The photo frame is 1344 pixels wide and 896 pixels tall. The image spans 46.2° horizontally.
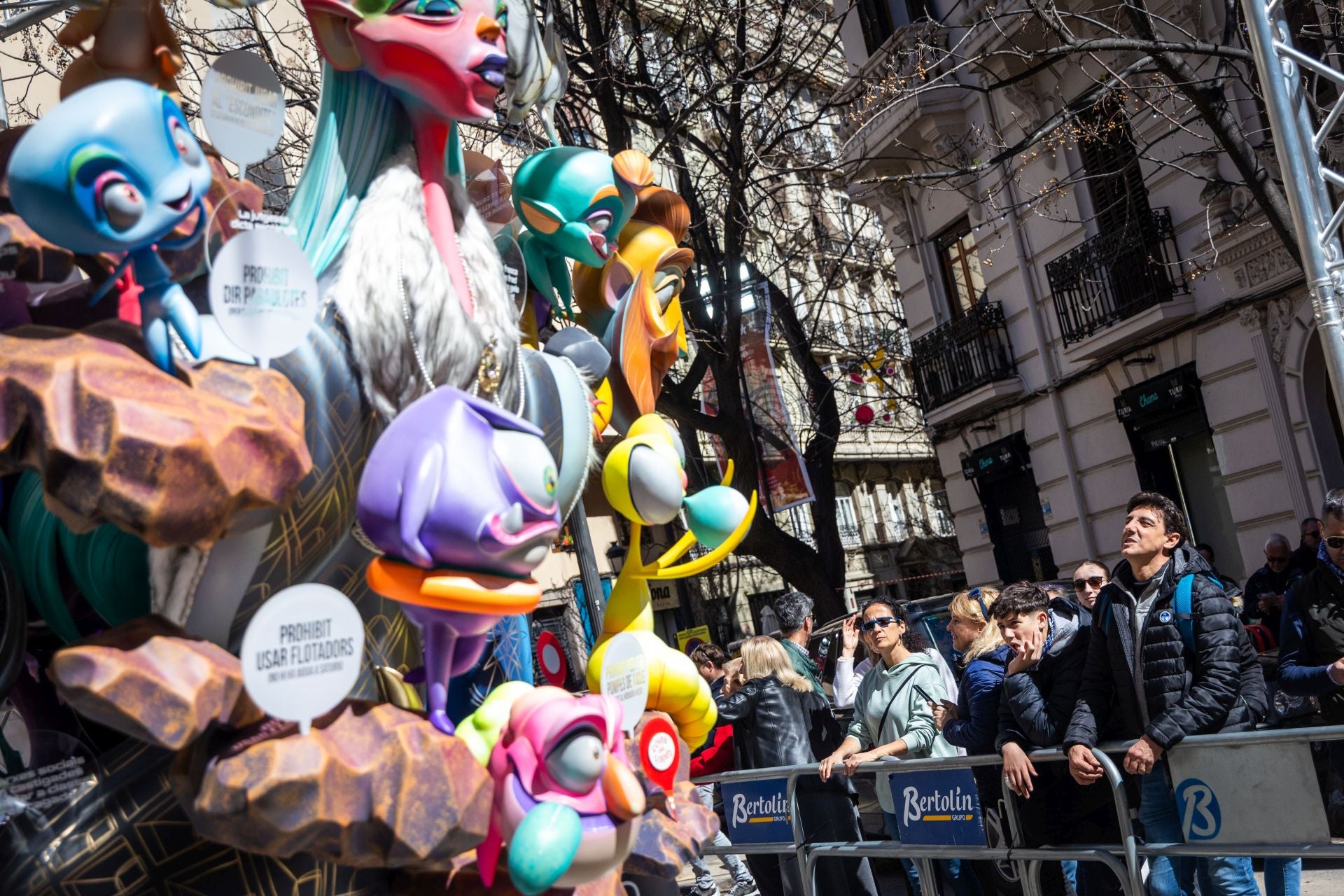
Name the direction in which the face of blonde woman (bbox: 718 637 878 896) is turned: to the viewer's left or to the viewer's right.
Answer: to the viewer's left

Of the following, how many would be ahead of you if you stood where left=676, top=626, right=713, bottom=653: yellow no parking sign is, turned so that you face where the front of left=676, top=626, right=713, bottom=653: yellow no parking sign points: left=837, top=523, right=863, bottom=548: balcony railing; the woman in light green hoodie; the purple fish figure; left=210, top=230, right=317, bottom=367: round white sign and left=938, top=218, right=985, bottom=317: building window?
3

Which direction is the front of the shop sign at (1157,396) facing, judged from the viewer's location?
facing the viewer and to the left of the viewer

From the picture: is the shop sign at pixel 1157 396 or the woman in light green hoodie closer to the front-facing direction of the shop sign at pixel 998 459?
the woman in light green hoodie

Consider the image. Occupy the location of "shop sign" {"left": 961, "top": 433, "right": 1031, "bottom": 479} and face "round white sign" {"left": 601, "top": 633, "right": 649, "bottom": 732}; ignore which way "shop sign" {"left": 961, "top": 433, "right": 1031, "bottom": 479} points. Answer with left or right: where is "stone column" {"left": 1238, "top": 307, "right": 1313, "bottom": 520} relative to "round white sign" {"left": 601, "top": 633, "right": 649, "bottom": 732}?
left

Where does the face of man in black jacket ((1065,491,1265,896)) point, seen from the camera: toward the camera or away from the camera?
toward the camera

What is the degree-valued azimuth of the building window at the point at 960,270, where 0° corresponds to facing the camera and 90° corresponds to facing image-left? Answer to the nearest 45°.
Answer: approximately 45°

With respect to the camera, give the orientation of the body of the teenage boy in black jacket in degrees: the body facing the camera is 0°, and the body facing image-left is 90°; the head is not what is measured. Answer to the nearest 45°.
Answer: approximately 45°

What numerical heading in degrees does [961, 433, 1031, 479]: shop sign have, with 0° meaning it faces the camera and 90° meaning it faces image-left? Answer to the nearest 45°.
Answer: approximately 45°

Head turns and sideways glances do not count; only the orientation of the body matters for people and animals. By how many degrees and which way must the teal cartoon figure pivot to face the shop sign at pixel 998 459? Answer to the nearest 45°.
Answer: approximately 135° to its left

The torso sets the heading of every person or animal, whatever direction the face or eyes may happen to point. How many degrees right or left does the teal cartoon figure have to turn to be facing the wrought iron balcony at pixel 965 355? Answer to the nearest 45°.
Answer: approximately 135° to its left

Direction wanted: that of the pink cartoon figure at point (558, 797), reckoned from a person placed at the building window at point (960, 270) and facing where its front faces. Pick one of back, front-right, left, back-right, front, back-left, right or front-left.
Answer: front-left

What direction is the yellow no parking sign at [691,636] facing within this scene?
toward the camera

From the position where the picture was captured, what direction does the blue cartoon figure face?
facing the viewer and to the right of the viewer

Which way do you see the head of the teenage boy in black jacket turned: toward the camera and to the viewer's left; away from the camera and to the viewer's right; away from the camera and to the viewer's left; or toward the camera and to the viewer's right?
toward the camera and to the viewer's left

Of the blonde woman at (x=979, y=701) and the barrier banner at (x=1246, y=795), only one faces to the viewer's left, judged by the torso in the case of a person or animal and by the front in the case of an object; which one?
the blonde woman
